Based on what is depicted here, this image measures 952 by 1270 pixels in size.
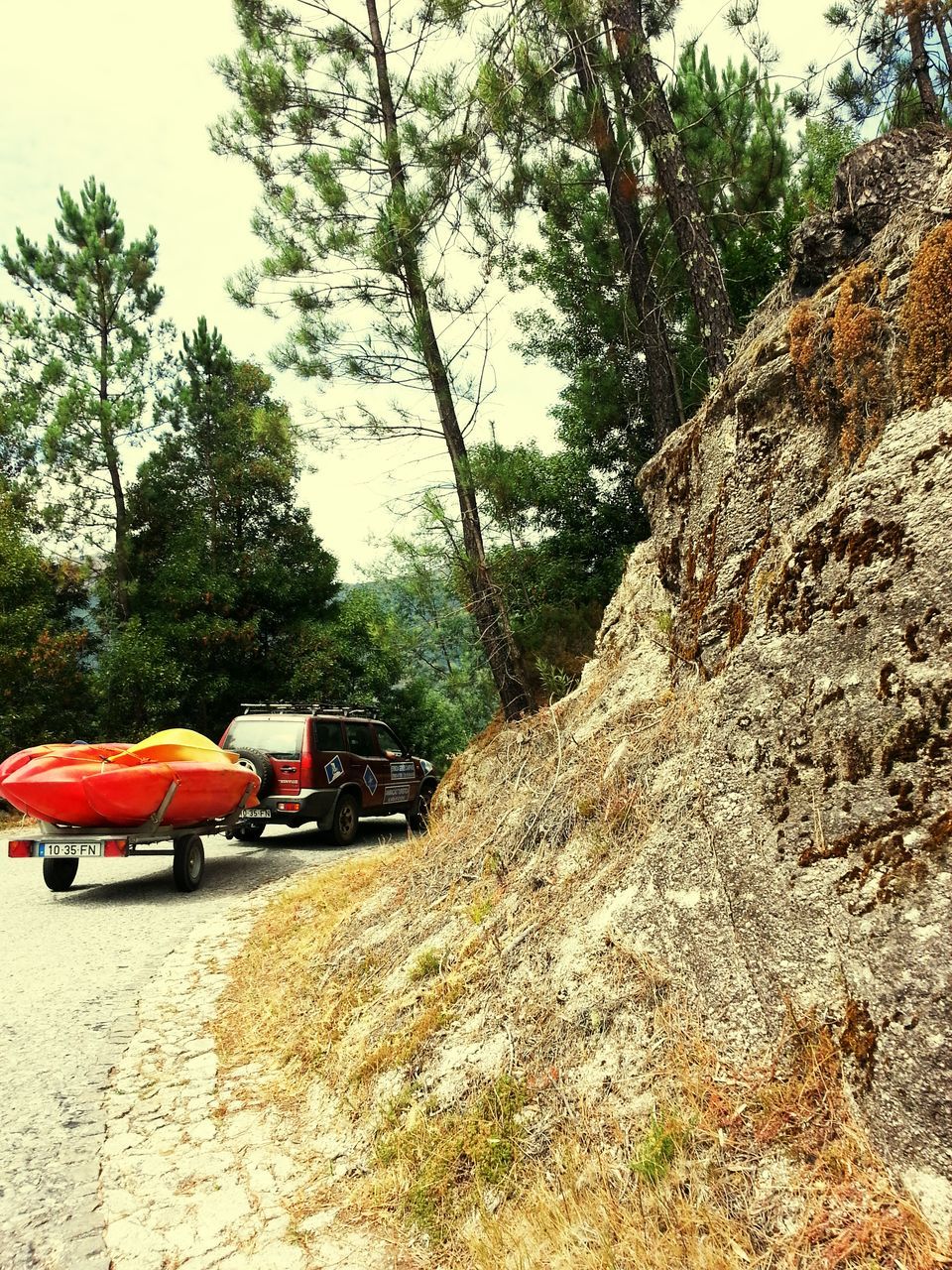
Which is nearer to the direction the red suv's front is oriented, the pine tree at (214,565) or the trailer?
the pine tree

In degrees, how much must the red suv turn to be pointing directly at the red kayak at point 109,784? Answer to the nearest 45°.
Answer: approximately 180°

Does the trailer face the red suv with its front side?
yes

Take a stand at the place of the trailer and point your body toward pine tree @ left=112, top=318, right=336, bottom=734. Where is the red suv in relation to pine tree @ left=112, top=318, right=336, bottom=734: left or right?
right

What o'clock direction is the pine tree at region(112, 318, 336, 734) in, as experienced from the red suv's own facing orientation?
The pine tree is roughly at 10 o'clock from the red suv.

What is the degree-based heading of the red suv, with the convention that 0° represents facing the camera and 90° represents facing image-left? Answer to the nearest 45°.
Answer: approximately 225°

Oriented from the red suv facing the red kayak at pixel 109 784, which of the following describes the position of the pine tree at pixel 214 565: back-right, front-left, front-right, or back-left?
back-right

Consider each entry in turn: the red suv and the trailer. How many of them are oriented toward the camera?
0

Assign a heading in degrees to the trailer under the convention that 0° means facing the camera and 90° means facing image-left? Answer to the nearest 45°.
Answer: approximately 225°

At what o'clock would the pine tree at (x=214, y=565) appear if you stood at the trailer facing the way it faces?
The pine tree is roughly at 11 o'clock from the trailer.
